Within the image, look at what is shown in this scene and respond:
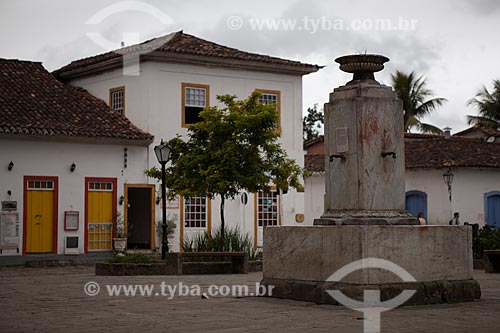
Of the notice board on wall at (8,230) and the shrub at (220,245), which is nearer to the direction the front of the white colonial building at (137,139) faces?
the shrub

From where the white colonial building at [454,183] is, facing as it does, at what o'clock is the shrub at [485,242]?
The shrub is roughly at 12 o'clock from the white colonial building.

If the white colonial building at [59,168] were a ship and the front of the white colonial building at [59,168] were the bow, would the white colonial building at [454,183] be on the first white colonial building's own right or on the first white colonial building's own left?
on the first white colonial building's own left

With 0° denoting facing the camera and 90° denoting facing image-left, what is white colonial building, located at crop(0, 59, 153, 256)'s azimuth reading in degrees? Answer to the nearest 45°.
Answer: approximately 0°

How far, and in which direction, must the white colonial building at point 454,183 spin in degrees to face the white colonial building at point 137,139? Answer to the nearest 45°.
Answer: approximately 45° to its right

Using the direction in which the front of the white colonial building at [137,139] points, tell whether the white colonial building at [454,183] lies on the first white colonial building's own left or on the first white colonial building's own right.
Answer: on the first white colonial building's own left

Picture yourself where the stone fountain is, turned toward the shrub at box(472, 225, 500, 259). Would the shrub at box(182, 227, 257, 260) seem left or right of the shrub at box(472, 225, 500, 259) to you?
left
